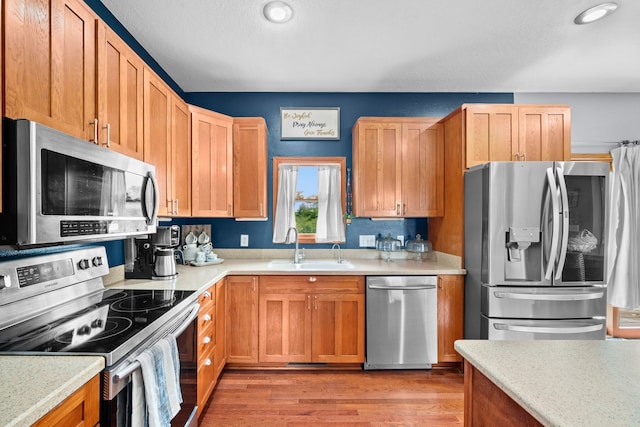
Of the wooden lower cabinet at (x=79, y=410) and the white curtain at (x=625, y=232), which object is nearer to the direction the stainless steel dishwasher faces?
the wooden lower cabinet

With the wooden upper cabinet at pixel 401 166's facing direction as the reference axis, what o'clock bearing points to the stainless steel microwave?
The stainless steel microwave is roughly at 1 o'clock from the wooden upper cabinet.

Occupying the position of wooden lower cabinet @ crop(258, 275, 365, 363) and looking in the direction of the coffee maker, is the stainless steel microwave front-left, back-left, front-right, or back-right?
front-left

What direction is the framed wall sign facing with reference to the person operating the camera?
facing the viewer

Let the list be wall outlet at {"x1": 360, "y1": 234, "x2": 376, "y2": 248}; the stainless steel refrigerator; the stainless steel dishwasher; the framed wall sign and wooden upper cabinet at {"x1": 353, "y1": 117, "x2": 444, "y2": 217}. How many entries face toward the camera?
5

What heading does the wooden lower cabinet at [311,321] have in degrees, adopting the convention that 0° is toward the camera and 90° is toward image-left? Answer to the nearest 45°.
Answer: approximately 0°

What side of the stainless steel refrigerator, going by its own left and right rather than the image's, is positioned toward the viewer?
front

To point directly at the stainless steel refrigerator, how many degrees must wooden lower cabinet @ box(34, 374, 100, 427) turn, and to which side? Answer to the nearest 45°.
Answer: approximately 45° to its left

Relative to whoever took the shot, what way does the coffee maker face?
facing the viewer and to the right of the viewer

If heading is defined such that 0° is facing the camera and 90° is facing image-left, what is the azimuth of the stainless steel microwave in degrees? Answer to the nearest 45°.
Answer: approximately 315°

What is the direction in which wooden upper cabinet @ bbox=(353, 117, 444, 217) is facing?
toward the camera

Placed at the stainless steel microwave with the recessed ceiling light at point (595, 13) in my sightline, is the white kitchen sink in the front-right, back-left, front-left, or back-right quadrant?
front-left

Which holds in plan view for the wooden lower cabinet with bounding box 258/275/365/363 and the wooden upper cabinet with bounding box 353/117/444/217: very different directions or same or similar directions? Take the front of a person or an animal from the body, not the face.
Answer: same or similar directions
